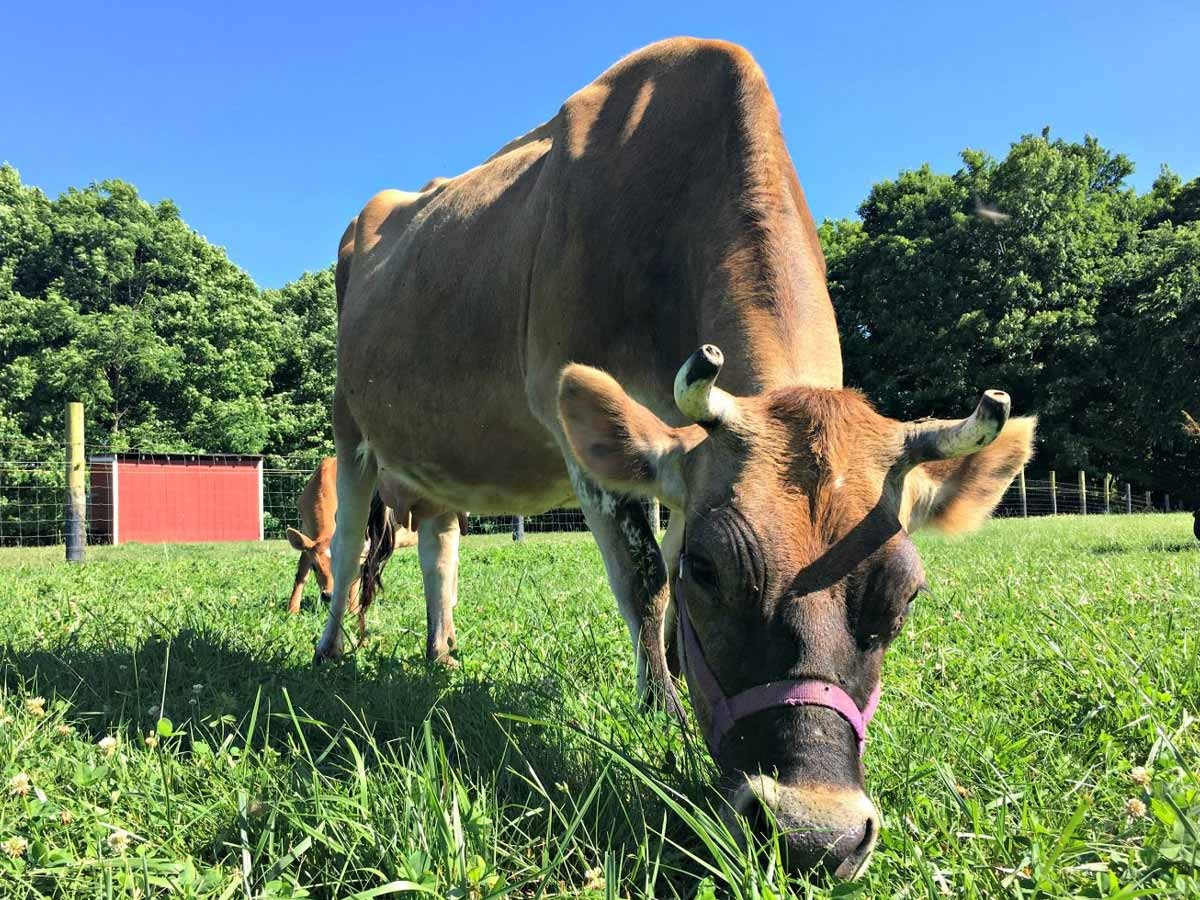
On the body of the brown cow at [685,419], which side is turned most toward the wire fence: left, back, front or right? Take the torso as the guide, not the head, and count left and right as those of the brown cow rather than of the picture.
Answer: back

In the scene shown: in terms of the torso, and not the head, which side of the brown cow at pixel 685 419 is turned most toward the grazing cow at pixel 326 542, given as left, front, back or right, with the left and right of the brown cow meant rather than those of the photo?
back

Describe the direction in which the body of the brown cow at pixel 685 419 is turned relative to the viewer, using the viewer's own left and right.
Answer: facing the viewer and to the right of the viewer

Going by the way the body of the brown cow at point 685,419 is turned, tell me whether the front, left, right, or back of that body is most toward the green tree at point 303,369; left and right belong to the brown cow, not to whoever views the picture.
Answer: back

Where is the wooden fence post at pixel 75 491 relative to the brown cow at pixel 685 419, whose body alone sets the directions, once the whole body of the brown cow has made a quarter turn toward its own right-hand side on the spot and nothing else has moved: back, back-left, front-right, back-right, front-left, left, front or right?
right

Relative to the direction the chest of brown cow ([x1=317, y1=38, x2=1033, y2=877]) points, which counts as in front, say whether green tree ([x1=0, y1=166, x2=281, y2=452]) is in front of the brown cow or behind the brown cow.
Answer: behind

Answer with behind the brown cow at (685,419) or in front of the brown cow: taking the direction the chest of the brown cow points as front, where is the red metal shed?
behind
